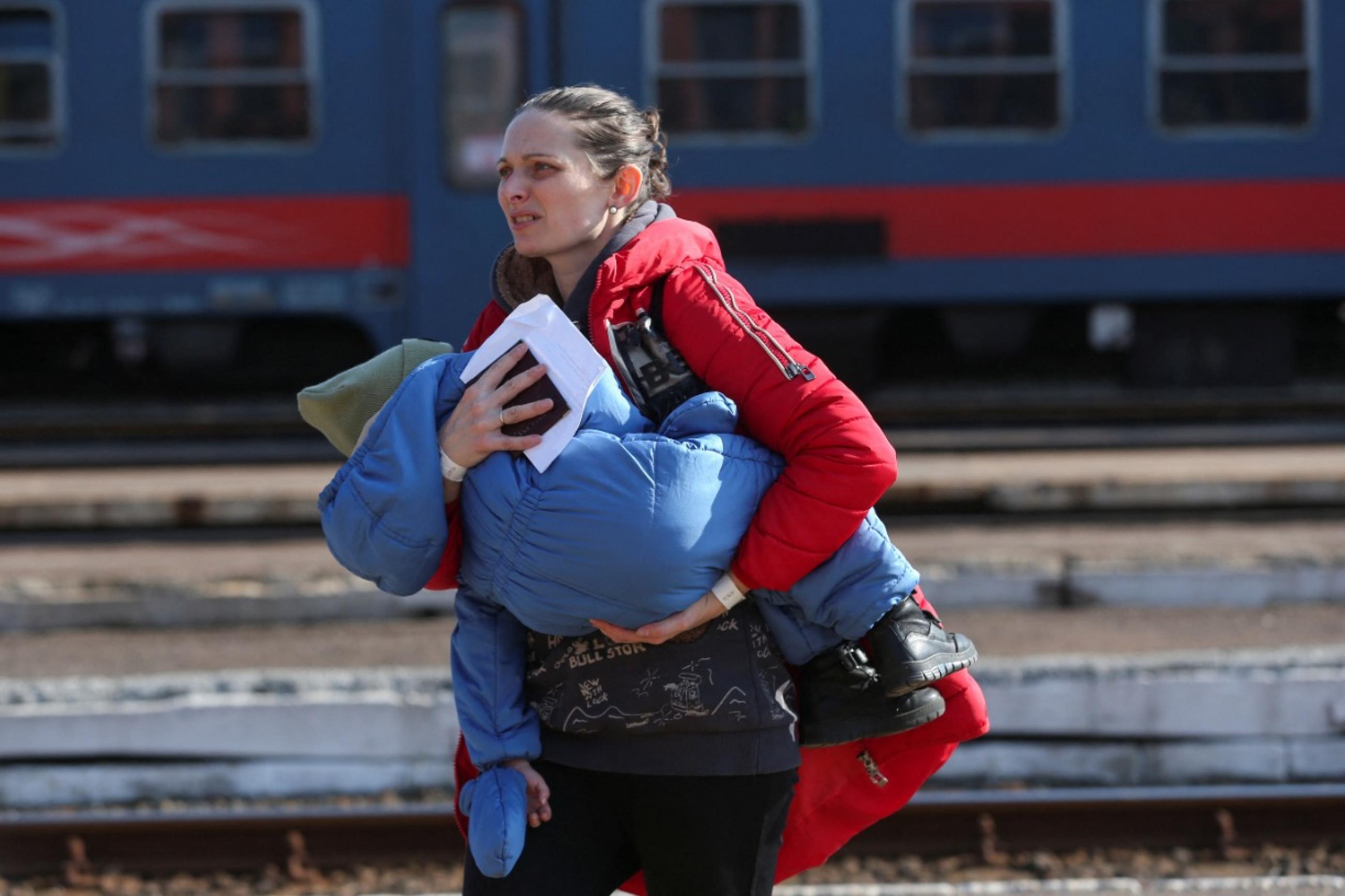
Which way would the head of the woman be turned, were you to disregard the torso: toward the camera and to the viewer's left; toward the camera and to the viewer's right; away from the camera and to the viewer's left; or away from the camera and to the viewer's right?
toward the camera and to the viewer's left

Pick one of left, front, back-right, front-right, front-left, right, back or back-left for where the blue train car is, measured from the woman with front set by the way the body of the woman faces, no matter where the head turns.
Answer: back-right

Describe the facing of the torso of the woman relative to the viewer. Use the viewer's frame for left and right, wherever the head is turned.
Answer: facing the viewer and to the left of the viewer
